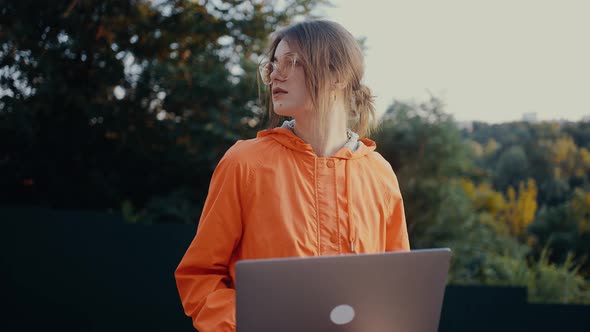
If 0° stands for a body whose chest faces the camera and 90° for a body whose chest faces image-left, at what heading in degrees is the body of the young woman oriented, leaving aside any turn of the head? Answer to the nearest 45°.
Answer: approximately 0°

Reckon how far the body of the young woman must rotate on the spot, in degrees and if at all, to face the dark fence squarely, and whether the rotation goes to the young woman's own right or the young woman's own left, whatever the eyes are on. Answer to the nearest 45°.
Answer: approximately 135° to the young woman's own right

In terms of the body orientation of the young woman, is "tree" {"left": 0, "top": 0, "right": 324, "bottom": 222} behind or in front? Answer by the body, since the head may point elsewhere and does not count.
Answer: behind

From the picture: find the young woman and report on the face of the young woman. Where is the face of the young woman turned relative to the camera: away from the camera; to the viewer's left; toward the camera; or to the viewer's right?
to the viewer's left
